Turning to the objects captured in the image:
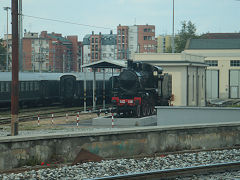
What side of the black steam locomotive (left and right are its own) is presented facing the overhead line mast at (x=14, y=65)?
front

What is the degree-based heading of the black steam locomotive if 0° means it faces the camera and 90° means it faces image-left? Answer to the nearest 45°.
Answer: approximately 45°

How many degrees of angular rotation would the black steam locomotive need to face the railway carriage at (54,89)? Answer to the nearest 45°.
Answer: approximately 90° to its right

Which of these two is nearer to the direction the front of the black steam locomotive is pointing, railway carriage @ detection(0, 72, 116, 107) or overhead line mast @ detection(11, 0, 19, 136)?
the overhead line mast
